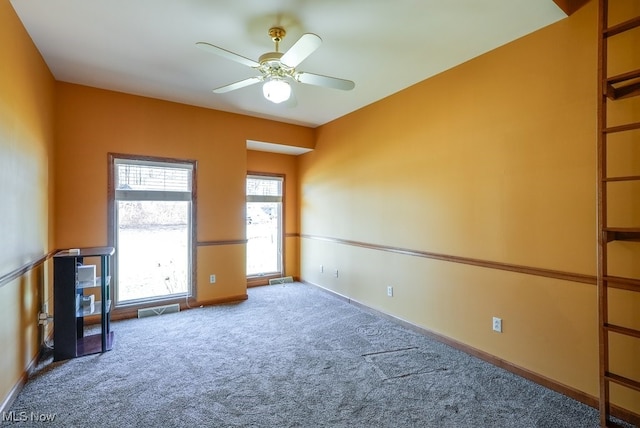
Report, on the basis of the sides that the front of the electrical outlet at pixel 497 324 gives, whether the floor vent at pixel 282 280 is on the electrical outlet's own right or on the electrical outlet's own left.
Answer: on the electrical outlet's own right

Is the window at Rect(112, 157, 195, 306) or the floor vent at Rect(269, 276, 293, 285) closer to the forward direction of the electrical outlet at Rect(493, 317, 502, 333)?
the window

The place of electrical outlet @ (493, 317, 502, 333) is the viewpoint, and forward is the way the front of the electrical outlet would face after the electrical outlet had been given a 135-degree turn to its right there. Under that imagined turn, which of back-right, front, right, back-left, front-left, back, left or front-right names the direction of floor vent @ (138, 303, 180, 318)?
left

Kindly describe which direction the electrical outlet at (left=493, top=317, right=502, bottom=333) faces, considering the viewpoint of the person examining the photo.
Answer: facing the viewer and to the left of the viewer

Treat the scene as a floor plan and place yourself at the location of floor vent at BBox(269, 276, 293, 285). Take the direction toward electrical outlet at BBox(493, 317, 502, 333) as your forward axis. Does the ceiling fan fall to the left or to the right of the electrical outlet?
right

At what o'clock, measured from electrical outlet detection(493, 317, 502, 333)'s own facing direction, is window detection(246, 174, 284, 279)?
The window is roughly at 2 o'clock from the electrical outlet.

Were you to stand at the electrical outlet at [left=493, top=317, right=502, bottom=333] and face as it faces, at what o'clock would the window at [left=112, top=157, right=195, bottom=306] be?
The window is roughly at 1 o'clock from the electrical outlet.
